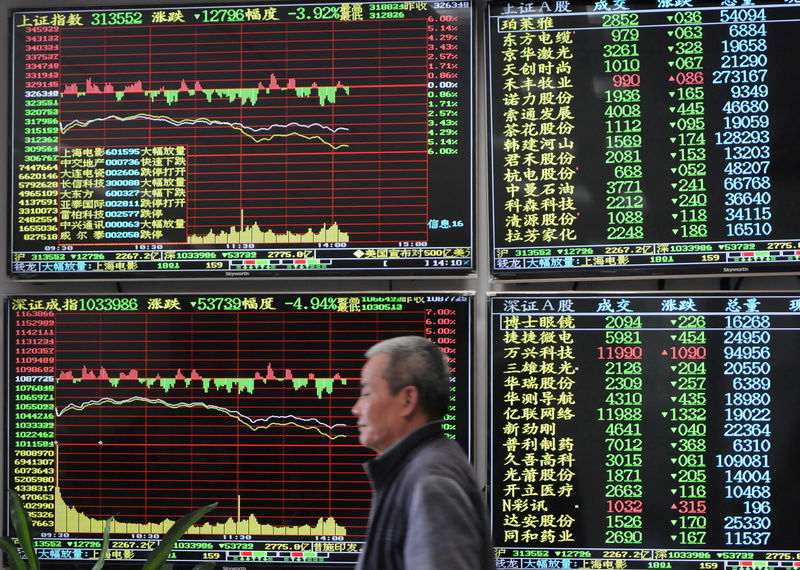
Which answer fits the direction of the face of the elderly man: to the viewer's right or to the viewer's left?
to the viewer's left

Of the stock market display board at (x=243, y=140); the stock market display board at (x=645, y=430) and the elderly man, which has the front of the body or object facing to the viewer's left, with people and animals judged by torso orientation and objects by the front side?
the elderly man

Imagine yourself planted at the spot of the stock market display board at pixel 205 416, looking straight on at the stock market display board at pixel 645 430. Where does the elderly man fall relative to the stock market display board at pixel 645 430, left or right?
right

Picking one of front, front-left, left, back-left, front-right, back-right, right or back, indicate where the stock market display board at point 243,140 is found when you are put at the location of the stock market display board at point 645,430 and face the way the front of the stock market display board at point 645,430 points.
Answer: right

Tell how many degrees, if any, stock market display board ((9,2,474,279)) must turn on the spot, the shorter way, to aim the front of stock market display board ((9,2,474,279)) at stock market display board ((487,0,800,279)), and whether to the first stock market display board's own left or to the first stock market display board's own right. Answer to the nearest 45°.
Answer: approximately 90° to the first stock market display board's own left

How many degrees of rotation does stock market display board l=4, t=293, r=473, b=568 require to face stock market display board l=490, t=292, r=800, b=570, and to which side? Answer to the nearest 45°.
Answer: approximately 90° to its left

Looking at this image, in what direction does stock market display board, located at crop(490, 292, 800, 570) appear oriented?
toward the camera

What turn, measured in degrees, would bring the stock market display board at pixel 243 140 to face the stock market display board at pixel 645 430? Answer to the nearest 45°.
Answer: approximately 90° to its left

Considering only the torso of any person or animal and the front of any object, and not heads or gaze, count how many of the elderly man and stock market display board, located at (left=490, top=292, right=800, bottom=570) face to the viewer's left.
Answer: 1

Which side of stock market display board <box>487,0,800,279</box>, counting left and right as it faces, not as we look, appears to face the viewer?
front

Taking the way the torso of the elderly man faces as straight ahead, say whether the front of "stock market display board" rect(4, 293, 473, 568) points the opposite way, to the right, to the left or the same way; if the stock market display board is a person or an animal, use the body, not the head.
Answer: to the left

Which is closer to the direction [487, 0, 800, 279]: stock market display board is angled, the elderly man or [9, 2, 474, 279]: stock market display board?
the elderly man

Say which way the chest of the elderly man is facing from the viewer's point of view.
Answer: to the viewer's left

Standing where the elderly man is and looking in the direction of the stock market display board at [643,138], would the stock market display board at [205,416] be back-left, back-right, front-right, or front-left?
front-left

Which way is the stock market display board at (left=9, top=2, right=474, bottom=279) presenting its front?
toward the camera

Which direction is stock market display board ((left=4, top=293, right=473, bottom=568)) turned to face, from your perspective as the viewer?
facing the viewer
